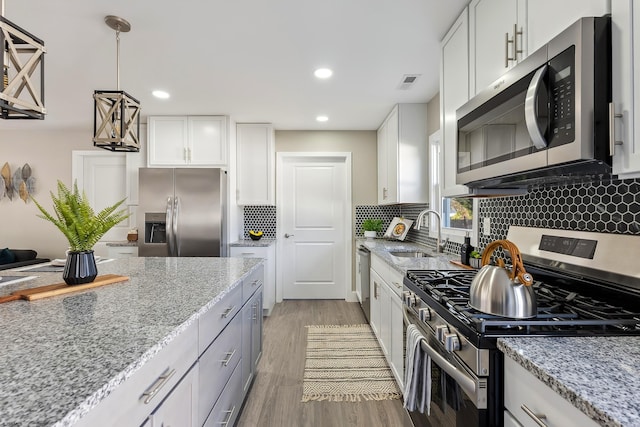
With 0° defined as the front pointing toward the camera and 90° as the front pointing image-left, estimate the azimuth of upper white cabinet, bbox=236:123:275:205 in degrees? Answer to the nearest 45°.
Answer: approximately 0°

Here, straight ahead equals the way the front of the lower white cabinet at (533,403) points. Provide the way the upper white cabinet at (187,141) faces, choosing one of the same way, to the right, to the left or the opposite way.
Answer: to the left

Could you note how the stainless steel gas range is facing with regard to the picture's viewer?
facing the viewer and to the left of the viewer

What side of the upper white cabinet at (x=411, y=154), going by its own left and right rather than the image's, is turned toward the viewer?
left

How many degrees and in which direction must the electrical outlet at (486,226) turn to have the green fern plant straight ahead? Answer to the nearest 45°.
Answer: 0° — it already faces it

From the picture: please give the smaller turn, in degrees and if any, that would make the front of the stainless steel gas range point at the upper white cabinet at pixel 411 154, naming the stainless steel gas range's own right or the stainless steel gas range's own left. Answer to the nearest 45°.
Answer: approximately 90° to the stainless steel gas range's own right

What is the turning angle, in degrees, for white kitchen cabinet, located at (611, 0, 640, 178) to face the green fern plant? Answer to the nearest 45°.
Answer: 0° — it already faces it

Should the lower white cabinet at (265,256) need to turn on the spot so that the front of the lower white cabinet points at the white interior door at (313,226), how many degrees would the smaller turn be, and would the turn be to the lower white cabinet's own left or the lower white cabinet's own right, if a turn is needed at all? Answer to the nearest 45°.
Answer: approximately 135° to the lower white cabinet's own left

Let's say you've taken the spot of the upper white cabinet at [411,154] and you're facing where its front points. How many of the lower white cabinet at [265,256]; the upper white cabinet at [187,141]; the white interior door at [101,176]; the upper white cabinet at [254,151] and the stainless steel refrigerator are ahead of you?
5

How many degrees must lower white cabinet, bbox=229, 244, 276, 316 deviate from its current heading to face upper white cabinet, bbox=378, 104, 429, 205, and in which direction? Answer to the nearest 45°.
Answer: approximately 45° to its left

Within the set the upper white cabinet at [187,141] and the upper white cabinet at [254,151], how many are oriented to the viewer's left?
0

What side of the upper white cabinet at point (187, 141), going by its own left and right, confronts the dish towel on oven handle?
front

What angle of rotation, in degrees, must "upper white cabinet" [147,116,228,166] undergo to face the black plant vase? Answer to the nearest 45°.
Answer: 0° — it already faces it
